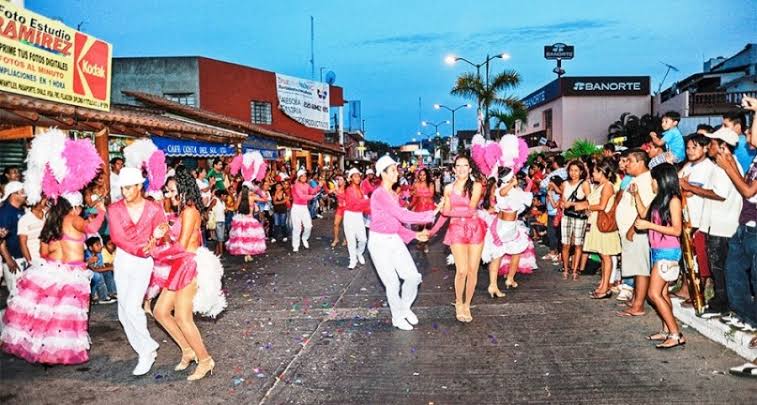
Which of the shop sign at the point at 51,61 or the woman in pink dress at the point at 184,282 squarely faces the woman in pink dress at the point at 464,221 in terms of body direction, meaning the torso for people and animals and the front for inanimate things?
the shop sign

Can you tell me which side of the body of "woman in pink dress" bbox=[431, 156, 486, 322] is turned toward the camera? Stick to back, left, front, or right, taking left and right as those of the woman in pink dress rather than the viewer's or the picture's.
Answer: front

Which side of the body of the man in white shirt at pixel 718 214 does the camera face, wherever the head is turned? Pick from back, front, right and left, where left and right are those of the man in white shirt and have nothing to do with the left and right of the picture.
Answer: left

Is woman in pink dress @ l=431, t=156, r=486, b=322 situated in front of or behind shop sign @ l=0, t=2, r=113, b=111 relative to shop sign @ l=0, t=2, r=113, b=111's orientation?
in front

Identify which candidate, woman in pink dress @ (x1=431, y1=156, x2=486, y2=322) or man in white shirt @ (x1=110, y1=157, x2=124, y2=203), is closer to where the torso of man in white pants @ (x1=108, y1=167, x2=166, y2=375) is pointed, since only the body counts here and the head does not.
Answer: the woman in pink dress

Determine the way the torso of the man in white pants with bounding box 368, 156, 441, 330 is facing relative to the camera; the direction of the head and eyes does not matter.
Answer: to the viewer's right

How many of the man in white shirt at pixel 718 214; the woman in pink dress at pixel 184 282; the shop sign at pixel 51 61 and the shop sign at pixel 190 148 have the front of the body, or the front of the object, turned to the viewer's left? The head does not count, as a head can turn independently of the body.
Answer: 2

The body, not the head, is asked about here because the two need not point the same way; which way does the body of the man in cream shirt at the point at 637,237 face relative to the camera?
to the viewer's left

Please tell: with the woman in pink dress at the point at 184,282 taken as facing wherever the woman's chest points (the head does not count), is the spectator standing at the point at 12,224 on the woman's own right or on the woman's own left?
on the woman's own right

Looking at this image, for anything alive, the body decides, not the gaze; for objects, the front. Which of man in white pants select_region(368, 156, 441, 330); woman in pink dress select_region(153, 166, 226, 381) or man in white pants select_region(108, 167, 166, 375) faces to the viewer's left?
the woman in pink dress

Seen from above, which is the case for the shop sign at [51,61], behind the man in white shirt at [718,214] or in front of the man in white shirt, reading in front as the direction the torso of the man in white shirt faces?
in front

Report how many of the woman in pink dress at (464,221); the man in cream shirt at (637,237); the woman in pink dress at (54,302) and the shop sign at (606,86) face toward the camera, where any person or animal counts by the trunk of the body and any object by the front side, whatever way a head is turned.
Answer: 2

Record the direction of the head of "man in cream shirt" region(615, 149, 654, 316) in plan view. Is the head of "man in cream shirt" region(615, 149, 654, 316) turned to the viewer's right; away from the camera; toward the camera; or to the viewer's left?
to the viewer's left
